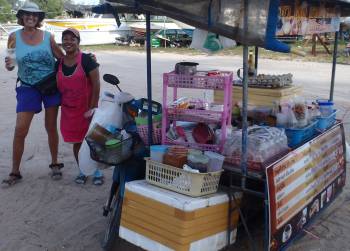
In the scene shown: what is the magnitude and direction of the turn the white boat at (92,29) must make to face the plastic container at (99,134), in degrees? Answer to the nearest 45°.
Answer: approximately 90° to its right

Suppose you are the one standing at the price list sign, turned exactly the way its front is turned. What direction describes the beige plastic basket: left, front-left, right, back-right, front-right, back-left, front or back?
right

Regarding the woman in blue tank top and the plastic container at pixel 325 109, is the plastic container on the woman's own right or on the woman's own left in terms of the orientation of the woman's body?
on the woman's own left

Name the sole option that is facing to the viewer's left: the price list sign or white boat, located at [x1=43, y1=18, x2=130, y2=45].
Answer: the white boat

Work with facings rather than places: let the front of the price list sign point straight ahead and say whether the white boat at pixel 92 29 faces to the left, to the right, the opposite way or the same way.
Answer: to the right

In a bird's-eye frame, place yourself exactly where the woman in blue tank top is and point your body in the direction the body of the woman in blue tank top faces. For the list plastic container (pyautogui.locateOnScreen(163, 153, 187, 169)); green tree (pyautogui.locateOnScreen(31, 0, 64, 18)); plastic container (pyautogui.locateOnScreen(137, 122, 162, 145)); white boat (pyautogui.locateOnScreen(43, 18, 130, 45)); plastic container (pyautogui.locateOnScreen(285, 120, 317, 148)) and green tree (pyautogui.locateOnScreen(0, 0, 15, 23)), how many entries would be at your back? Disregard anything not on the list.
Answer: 3

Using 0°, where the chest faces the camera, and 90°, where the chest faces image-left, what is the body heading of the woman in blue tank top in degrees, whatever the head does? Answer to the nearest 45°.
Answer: approximately 0°

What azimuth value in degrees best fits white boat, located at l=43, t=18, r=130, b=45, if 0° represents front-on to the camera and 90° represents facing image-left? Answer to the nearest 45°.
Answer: approximately 90°

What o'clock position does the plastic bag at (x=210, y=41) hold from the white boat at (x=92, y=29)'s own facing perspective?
The plastic bag is roughly at 9 o'clock from the white boat.

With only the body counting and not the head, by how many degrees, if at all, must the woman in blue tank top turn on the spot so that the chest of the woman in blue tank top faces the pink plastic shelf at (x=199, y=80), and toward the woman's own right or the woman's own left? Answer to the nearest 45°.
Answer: approximately 45° to the woman's own left

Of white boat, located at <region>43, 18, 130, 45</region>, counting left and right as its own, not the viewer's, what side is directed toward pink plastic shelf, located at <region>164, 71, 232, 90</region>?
left
